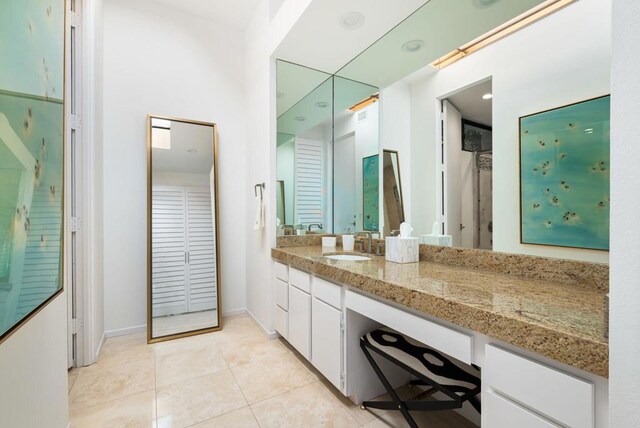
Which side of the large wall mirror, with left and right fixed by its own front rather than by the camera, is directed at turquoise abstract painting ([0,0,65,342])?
front

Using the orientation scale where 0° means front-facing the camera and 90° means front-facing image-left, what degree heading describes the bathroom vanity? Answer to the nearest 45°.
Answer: approximately 45°

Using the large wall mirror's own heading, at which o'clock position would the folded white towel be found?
The folded white towel is roughly at 2 o'clock from the large wall mirror.

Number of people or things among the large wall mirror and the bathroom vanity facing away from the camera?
0

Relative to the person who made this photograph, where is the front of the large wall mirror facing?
facing the viewer and to the left of the viewer
